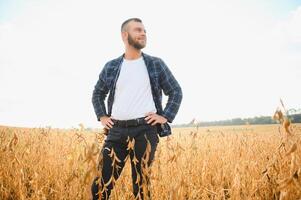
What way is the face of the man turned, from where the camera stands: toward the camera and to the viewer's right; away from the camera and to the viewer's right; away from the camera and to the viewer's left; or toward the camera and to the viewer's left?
toward the camera and to the viewer's right

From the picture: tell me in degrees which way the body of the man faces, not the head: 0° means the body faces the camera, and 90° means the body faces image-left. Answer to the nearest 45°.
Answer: approximately 0°
